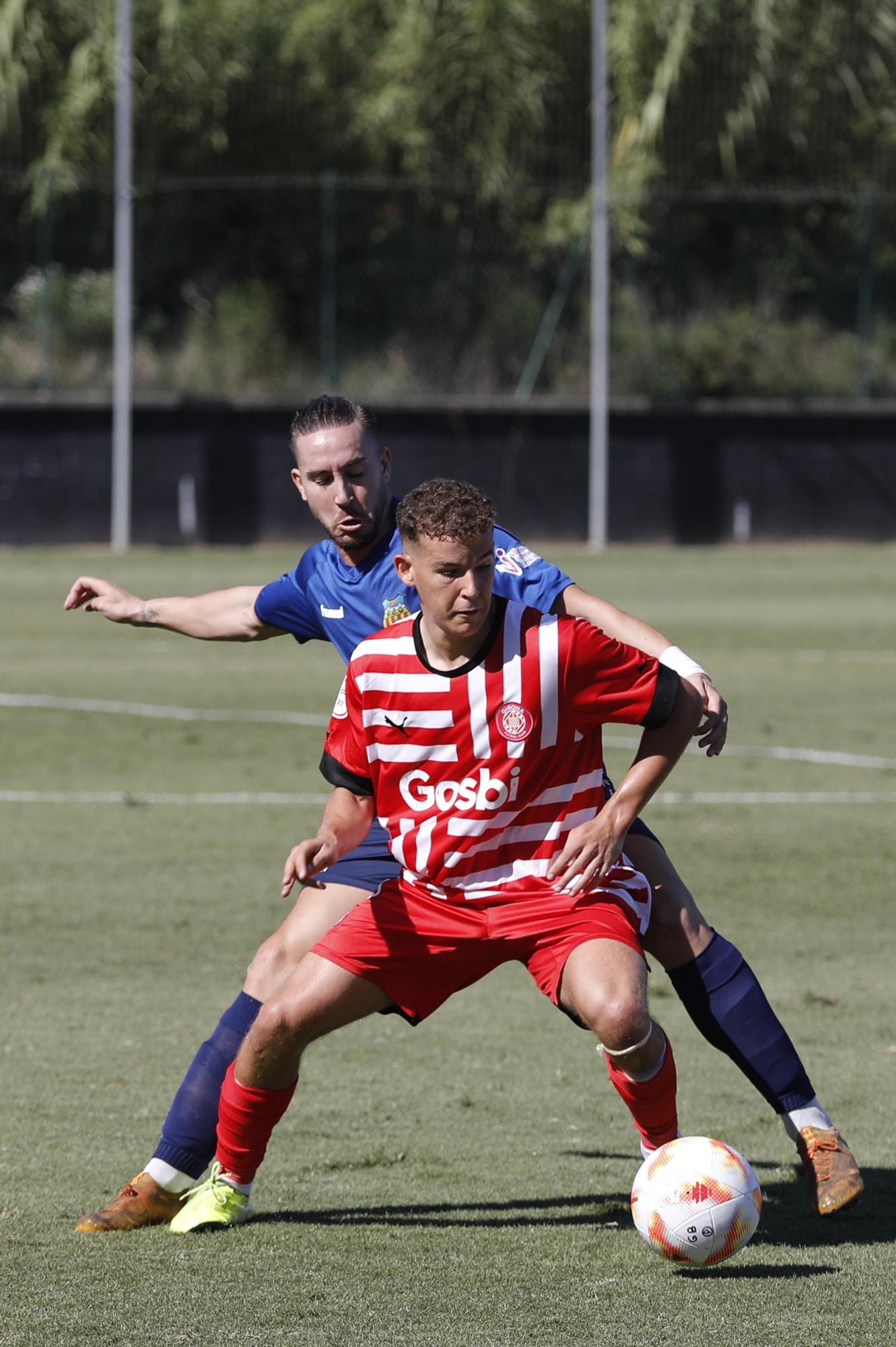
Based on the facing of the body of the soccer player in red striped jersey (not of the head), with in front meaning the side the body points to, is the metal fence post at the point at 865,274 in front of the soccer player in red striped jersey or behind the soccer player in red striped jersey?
behind

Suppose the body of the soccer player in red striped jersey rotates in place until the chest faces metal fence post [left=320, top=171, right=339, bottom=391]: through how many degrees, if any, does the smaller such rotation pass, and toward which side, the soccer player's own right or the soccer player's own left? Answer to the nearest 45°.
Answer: approximately 180°

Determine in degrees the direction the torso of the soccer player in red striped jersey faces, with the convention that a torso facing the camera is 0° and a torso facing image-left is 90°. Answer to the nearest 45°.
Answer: approximately 0°
